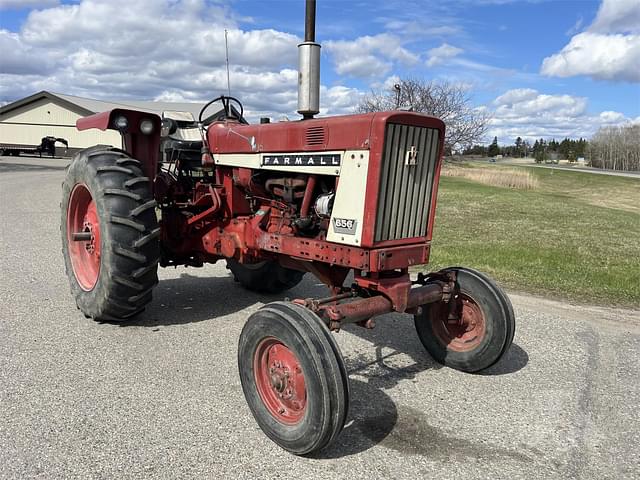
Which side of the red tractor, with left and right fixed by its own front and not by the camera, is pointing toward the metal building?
back

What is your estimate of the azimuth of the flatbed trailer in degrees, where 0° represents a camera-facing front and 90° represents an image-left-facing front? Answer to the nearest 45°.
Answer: approximately 270°

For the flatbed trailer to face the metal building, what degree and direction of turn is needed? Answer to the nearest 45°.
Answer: approximately 90° to its left

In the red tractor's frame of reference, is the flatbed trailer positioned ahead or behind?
behind

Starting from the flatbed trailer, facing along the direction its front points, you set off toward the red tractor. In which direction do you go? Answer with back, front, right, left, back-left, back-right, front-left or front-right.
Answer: right

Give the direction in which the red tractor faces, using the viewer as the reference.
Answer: facing the viewer and to the right of the viewer

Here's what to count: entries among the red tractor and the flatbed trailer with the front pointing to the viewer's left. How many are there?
0
